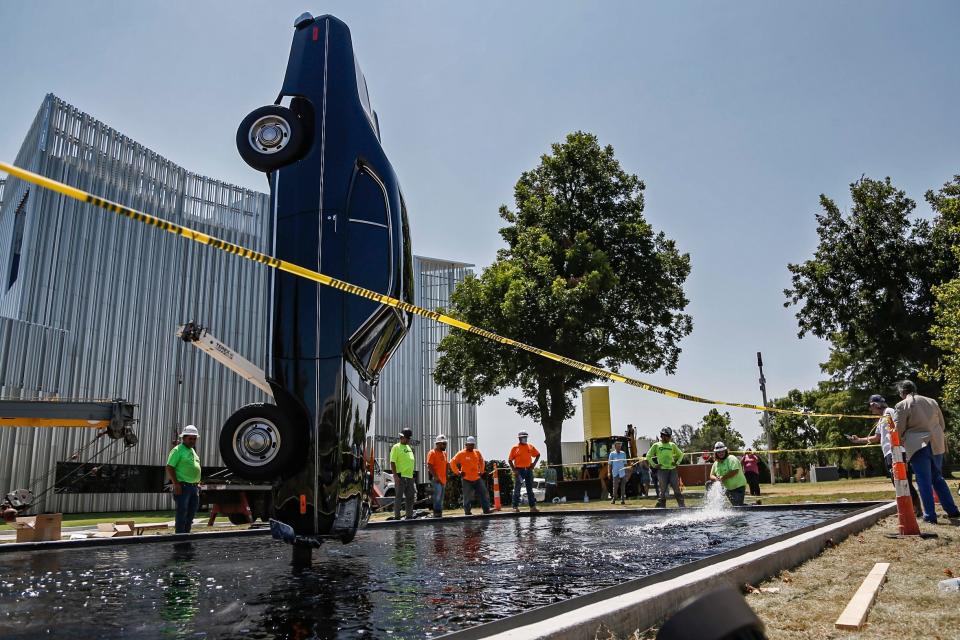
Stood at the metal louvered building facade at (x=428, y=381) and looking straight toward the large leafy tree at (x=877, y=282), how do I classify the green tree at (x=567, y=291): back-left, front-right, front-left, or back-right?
front-right

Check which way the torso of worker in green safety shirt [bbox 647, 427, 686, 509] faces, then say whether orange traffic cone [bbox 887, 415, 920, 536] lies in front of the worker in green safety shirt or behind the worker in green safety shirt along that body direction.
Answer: in front

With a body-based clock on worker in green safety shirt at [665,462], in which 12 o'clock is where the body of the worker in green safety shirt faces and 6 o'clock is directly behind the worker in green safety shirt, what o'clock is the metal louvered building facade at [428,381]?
The metal louvered building facade is roughly at 5 o'clock from the worker in green safety shirt.

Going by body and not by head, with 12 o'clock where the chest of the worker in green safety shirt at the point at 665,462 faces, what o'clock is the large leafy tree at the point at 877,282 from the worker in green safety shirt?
The large leafy tree is roughly at 7 o'clock from the worker in green safety shirt.

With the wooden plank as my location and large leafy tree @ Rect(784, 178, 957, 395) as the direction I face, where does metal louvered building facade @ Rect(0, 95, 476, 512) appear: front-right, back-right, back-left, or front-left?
front-left

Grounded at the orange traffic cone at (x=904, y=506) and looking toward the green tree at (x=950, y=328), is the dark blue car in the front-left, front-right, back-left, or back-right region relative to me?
back-left

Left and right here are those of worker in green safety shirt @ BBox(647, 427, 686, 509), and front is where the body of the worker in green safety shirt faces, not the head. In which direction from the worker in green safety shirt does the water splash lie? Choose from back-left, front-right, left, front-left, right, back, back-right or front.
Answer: front

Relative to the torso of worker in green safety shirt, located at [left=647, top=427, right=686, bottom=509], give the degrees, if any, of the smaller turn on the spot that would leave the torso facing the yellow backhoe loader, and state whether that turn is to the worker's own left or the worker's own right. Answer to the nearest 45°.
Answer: approximately 180°

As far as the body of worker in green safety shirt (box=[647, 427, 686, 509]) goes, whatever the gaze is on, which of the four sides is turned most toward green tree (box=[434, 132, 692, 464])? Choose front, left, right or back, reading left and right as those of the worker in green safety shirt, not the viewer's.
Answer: back

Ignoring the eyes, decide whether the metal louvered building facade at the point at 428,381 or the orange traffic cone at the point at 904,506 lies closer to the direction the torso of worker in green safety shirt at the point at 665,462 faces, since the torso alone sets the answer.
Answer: the orange traffic cone

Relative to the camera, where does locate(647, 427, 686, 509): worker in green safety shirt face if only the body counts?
toward the camera

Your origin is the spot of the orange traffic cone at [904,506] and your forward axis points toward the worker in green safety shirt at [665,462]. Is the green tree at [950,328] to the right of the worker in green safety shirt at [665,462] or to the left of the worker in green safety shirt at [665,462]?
right

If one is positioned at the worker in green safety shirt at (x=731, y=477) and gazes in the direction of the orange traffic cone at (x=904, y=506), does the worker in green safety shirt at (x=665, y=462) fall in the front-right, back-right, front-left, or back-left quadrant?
back-right

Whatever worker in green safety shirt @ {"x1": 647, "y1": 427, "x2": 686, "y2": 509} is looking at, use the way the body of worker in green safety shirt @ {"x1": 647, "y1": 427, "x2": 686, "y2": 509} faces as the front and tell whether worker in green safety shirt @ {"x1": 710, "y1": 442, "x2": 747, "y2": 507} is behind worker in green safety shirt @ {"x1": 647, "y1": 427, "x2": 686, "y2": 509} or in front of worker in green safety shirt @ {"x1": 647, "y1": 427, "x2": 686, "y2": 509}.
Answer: in front

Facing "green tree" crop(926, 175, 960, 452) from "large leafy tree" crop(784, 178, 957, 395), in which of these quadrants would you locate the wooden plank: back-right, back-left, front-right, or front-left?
front-right
